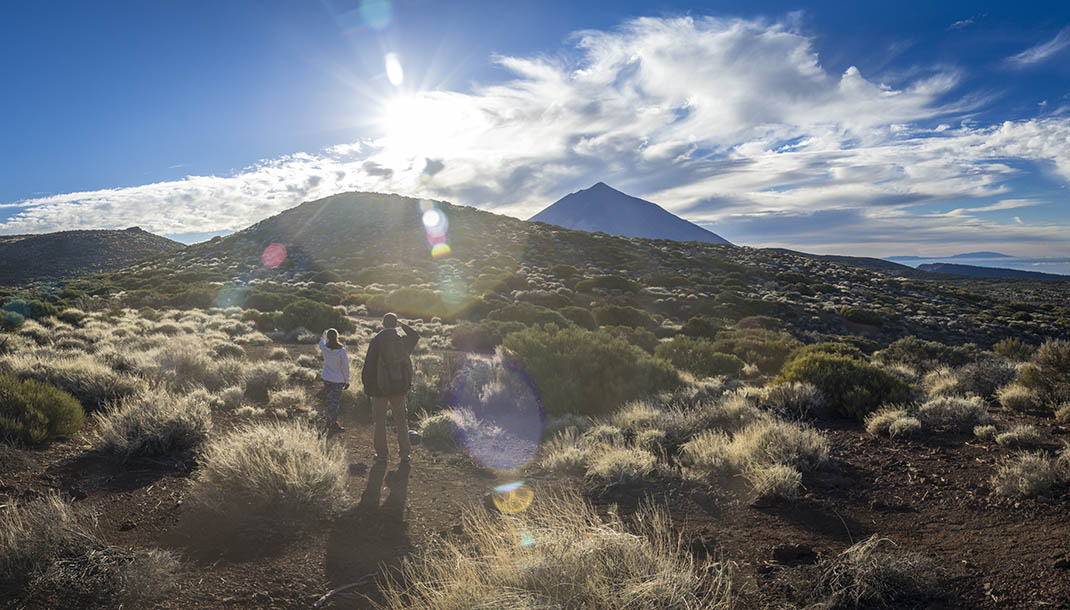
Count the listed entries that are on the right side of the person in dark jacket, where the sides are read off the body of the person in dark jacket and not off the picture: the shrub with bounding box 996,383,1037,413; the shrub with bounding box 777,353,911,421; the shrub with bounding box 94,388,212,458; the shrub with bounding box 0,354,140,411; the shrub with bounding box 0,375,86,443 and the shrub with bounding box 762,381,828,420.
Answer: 3

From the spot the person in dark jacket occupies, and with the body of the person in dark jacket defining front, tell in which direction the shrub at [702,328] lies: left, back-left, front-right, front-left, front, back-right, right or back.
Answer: front-right

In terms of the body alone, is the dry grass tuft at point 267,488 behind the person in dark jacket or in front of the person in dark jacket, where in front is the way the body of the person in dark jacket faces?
behind

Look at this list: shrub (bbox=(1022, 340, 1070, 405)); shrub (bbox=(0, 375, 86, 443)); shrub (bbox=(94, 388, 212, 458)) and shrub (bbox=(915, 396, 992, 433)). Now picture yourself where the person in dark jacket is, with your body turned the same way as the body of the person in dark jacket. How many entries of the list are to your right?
2

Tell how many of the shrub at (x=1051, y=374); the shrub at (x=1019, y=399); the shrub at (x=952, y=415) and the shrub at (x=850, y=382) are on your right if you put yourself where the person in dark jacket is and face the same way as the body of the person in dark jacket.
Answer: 4

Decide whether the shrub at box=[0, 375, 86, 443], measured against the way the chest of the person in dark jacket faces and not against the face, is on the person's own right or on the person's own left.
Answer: on the person's own left

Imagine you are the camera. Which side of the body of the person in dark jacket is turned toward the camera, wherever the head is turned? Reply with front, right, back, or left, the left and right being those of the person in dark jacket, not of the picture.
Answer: back

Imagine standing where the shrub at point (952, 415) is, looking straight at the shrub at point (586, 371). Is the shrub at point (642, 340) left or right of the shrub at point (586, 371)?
right

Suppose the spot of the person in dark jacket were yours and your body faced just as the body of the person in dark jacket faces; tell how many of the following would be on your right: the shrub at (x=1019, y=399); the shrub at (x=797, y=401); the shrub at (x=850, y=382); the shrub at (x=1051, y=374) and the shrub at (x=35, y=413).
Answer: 4

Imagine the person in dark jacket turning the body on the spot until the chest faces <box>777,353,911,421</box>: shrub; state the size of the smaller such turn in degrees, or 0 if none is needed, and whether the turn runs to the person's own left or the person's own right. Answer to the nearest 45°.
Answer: approximately 90° to the person's own right

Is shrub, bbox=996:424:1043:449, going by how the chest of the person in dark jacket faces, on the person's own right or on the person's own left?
on the person's own right

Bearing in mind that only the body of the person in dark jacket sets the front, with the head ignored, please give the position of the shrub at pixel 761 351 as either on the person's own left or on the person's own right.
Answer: on the person's own right

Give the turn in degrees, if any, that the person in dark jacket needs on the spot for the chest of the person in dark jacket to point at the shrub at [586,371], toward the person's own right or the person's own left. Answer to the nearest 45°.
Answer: approximately 45° to the person's own right

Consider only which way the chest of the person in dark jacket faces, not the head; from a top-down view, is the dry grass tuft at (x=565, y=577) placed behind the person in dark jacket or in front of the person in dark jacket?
behind

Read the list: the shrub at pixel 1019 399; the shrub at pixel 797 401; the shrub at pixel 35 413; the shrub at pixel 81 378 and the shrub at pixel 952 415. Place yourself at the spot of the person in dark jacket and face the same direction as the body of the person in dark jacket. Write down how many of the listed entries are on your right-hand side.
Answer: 3
